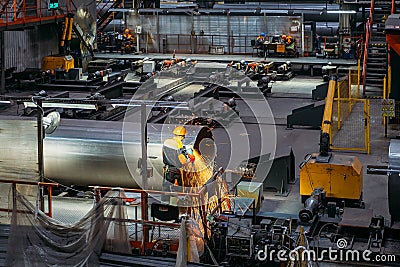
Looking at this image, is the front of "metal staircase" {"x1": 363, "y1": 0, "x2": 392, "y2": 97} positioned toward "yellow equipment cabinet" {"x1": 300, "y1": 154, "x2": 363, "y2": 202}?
yes

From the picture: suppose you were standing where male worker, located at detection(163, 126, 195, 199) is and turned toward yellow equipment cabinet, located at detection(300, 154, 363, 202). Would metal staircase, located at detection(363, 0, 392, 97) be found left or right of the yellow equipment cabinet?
left

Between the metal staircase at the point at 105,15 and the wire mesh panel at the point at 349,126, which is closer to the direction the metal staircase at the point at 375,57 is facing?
the wire mesh panel

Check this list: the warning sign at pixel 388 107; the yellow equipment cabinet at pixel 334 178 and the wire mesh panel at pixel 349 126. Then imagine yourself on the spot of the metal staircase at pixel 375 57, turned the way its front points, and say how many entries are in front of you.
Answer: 3

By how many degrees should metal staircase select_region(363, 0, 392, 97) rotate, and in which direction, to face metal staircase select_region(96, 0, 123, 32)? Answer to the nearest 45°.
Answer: approximately 135° to its right

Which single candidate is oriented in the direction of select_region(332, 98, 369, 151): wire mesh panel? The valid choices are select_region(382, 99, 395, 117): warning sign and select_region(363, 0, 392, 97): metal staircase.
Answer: the metal staircase

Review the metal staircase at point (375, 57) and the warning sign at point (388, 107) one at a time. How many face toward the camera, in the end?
2

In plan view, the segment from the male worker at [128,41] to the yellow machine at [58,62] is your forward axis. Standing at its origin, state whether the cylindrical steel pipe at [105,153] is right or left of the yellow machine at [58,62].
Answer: left

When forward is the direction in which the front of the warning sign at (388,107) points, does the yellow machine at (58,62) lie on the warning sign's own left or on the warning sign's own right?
on the warning sign's own right

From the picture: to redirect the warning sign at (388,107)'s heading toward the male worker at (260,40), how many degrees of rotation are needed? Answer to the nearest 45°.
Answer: approximately 180°

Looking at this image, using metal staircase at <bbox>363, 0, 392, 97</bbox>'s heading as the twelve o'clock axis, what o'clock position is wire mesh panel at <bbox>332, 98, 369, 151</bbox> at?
The wire mesh panel is roughly at 12 o'clock from the metal staircase.

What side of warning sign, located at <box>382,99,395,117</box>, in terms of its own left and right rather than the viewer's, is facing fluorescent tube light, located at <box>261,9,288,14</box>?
back

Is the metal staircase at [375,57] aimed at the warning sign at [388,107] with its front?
yes

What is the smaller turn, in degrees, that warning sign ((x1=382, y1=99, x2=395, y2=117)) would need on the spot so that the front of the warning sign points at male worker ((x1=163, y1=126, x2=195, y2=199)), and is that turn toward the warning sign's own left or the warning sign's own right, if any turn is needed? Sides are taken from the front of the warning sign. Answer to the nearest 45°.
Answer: approximately 45° to the warning sign's own right

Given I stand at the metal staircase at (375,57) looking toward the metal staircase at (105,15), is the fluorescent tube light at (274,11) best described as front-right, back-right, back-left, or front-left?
front-right

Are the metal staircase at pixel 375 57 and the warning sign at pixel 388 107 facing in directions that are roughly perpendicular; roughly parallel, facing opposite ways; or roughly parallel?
roughly parallel

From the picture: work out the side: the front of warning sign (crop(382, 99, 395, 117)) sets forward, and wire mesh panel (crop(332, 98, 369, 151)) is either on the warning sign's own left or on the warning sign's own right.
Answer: on the warning sign's own right

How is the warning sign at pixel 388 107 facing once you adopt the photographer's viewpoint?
facing the viewer
